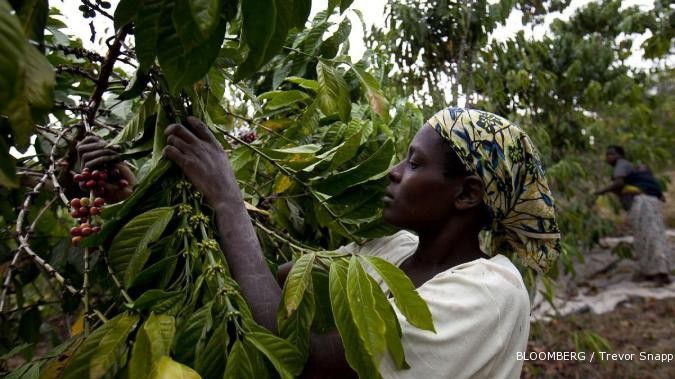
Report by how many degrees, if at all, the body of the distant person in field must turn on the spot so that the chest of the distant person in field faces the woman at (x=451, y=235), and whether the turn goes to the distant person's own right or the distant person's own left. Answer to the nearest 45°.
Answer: approximately 90° to the distant person's own left

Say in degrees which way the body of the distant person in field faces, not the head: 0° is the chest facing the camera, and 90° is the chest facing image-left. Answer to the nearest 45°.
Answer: approximately 90°
